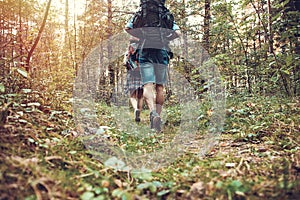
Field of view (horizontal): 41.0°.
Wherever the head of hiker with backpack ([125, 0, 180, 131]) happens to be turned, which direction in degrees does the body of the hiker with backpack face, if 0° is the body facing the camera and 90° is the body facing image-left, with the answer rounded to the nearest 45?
approximately 180°

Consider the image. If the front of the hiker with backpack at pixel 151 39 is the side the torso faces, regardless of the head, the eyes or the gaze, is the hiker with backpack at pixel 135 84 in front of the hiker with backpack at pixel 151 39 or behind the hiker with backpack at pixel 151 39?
in front
